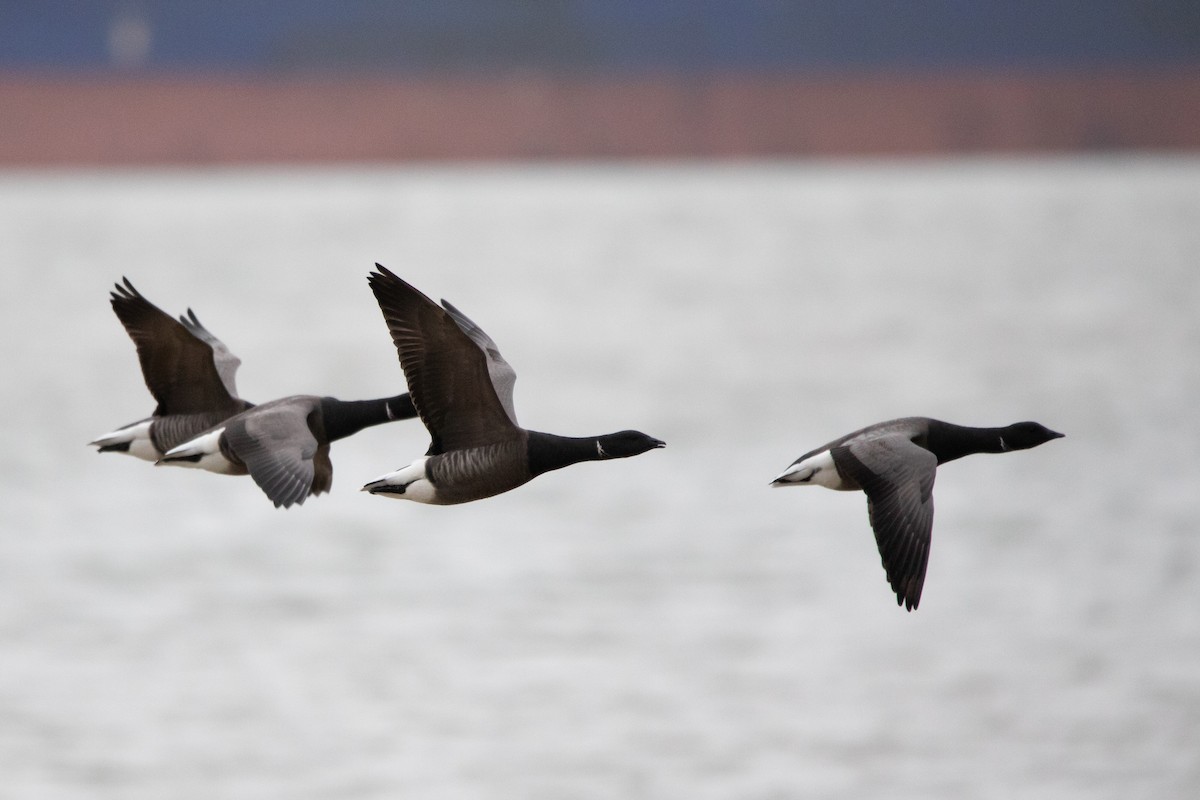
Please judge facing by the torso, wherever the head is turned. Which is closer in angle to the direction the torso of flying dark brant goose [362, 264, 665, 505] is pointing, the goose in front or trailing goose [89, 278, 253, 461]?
the goose in front

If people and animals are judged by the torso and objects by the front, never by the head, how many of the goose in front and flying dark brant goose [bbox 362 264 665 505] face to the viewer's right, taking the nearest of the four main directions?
2

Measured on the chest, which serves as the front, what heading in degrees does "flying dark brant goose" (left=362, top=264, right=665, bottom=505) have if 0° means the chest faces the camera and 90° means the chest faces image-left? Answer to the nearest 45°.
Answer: approximately 270°

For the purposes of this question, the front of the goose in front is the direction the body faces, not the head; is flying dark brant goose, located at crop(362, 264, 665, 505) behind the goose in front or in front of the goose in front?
behind

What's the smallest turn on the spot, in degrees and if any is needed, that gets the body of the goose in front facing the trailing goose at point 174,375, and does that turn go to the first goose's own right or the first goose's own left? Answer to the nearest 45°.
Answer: approximately 180°

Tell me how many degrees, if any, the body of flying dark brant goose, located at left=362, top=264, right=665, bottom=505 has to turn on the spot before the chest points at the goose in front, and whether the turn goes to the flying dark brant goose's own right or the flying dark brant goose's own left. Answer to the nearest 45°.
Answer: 0° — it already faces it

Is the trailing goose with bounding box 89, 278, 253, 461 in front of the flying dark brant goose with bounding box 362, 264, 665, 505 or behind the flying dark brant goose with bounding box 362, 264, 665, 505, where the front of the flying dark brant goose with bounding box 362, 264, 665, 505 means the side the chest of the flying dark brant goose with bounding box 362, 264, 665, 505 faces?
behind

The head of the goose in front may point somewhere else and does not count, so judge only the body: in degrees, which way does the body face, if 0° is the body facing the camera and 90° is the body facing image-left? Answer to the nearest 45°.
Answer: approximately 270°
